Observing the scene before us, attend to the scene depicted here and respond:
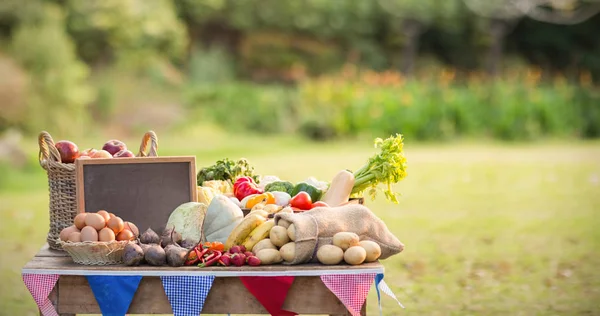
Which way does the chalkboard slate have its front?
toward the camera

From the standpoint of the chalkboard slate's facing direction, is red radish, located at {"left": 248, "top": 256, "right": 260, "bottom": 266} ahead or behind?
ahead

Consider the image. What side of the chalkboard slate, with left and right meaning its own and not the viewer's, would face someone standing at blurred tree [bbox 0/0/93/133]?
back

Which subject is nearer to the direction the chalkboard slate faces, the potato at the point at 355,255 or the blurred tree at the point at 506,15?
the potato

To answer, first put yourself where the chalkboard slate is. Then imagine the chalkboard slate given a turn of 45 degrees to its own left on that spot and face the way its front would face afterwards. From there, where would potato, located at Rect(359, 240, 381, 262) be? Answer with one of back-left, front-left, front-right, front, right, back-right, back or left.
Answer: front

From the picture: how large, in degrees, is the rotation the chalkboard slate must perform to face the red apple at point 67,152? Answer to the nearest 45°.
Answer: approximately 135° to its right

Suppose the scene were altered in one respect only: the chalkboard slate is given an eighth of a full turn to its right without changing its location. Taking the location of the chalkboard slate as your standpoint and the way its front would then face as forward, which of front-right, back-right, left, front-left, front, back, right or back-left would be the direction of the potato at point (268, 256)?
left

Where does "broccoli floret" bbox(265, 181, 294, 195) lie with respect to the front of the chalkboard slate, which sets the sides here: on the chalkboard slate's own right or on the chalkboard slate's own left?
on the chalkboard slate's own left

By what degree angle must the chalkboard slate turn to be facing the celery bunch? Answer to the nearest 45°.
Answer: approximately 90° to its left

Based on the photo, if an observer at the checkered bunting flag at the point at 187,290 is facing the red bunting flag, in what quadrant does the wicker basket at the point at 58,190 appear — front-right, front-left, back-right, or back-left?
back-left
